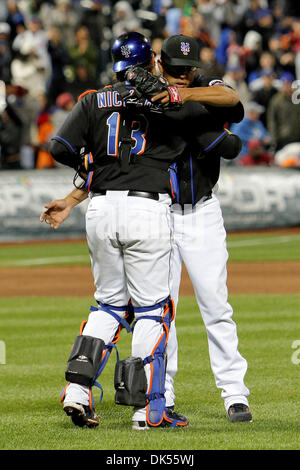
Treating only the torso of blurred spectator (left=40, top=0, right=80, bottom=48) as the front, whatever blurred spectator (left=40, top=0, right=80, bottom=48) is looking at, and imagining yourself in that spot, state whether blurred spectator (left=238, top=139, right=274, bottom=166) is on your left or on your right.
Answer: on your left

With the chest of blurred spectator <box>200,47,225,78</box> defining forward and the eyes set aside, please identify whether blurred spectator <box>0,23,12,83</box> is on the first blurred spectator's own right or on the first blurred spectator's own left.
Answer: on the first blurred spectator's own right

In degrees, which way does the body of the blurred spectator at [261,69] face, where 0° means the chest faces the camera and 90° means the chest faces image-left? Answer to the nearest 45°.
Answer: approximately 0°

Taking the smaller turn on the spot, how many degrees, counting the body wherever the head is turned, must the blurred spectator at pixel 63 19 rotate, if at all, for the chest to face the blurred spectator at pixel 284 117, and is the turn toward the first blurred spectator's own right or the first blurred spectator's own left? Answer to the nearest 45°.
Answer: approximately 45° to the first blurred spectator's own left

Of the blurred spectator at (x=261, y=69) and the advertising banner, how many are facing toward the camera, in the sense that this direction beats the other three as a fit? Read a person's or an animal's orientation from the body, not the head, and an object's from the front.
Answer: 2

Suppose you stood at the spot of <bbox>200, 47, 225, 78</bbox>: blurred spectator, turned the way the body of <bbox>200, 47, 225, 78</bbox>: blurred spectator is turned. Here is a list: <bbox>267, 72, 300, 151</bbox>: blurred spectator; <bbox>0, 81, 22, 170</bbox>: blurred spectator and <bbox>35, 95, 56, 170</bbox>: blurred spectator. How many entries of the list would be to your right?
2

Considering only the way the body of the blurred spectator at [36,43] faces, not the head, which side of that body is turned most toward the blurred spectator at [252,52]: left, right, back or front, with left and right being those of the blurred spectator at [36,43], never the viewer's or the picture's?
left
